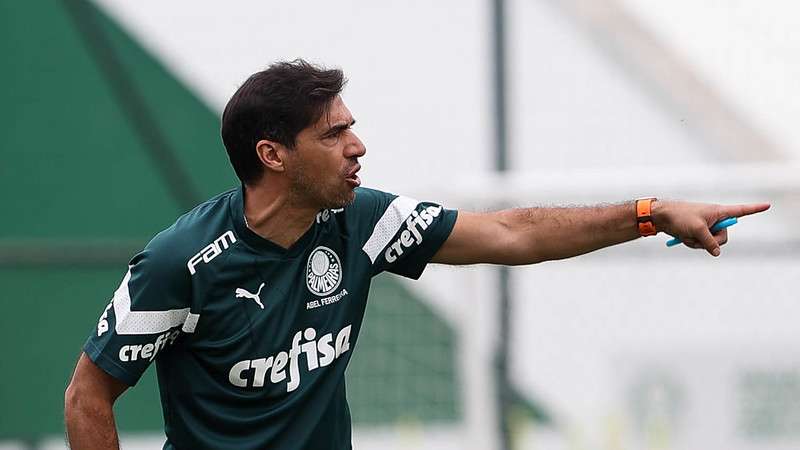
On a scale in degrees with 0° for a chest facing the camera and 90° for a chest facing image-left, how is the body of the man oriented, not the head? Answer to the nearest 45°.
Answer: approximately 315°

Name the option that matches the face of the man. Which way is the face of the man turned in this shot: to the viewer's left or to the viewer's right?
to the viewer's right

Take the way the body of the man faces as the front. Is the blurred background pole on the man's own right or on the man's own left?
on the man's own left
